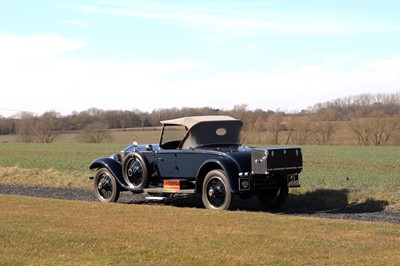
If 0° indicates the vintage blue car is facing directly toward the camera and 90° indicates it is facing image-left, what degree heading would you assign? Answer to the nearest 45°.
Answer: approximately 135°
